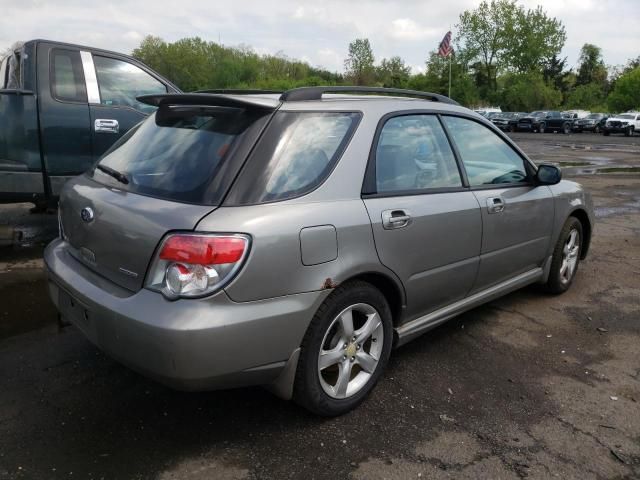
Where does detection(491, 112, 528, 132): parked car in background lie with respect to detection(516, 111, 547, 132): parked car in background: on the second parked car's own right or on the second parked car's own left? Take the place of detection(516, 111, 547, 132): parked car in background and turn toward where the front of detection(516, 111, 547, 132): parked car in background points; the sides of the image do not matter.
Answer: on the second parked car's own right

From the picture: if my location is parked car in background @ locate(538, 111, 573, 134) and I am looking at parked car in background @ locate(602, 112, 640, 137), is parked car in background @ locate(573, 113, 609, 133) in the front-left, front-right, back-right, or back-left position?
front-left

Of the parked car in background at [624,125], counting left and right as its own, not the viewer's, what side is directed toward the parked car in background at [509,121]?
right

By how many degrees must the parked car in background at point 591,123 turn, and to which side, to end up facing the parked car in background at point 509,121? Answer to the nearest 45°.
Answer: approximately 45° to its right

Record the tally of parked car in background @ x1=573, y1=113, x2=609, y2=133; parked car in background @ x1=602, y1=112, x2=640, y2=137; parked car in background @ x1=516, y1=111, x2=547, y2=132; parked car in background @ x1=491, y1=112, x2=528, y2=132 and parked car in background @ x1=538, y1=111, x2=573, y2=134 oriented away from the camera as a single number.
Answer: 0

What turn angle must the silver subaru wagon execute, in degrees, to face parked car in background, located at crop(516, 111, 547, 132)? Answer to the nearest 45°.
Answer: approximately 45° to its left

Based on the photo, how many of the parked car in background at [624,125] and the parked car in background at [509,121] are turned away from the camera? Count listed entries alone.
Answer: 0

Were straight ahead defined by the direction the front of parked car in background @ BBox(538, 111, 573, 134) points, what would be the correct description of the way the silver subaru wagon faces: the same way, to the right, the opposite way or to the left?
the opposite way

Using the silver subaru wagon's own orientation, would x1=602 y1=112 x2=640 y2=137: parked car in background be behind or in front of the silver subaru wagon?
in front

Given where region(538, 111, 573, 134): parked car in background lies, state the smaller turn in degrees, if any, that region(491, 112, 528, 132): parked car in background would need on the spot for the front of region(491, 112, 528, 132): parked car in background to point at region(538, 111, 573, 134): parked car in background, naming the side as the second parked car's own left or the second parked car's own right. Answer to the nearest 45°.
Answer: approximately 90° to the second parked car's own left

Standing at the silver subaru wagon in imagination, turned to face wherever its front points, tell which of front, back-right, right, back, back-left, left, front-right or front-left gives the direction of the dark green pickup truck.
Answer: left

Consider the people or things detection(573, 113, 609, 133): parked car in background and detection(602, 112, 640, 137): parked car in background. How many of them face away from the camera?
0

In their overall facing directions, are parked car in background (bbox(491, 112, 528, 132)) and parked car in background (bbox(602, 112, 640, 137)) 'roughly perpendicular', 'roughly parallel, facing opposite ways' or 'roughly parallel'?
roughly parallel

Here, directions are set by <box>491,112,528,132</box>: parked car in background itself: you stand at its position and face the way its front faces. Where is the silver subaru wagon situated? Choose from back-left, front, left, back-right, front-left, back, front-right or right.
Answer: front-left

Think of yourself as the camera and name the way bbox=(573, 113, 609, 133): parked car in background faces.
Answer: facing the viewer and to the left of the viewer

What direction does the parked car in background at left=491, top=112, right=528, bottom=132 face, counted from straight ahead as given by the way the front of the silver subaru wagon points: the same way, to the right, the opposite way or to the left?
the opposite way

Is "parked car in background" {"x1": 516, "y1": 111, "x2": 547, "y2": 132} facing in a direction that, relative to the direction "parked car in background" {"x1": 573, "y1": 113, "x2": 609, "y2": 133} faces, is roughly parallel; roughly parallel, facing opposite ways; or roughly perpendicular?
roughly parallel

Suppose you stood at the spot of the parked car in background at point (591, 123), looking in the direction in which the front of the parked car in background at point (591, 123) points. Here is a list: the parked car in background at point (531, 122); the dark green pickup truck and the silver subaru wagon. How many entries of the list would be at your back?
0

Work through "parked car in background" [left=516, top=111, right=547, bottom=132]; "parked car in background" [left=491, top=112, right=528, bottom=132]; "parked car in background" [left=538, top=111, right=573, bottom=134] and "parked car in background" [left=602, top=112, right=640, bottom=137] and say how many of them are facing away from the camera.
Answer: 0
